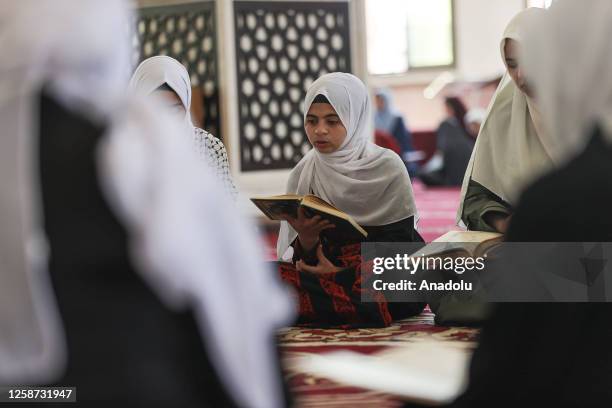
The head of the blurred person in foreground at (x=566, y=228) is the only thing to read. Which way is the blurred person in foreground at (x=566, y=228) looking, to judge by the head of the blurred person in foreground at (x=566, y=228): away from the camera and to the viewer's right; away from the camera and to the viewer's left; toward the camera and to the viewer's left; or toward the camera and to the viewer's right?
away from the camera and to the viewer's left

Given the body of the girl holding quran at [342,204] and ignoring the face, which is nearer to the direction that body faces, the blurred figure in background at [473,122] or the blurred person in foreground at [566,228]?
the blurred person in foreground

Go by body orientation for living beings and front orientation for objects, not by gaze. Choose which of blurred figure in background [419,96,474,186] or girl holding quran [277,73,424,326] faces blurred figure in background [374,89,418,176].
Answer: blurred figure in background [419,96,474,186]

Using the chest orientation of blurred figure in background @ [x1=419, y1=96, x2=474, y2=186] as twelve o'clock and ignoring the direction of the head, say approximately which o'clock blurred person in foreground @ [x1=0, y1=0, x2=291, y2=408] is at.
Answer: The blurred person in foreground is roughly at 9 o'clock from the blurred figure in background.

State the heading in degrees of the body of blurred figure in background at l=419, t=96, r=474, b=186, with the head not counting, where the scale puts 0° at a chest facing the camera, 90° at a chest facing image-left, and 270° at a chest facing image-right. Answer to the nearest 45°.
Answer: approximately 90°

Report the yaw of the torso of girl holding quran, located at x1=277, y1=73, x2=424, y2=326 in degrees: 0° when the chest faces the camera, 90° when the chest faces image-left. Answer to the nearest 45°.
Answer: approximately 45°

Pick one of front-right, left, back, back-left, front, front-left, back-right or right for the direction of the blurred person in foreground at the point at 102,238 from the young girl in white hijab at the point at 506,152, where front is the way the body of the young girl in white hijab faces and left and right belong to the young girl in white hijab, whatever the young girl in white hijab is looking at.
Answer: front-left

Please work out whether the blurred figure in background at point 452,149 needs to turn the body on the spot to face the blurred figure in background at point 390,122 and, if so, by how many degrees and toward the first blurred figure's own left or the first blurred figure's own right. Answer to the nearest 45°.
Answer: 0° — they already face them

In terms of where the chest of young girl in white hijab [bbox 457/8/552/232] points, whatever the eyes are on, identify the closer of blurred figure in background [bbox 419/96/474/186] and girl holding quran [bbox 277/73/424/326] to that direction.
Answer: the girl holding quran
